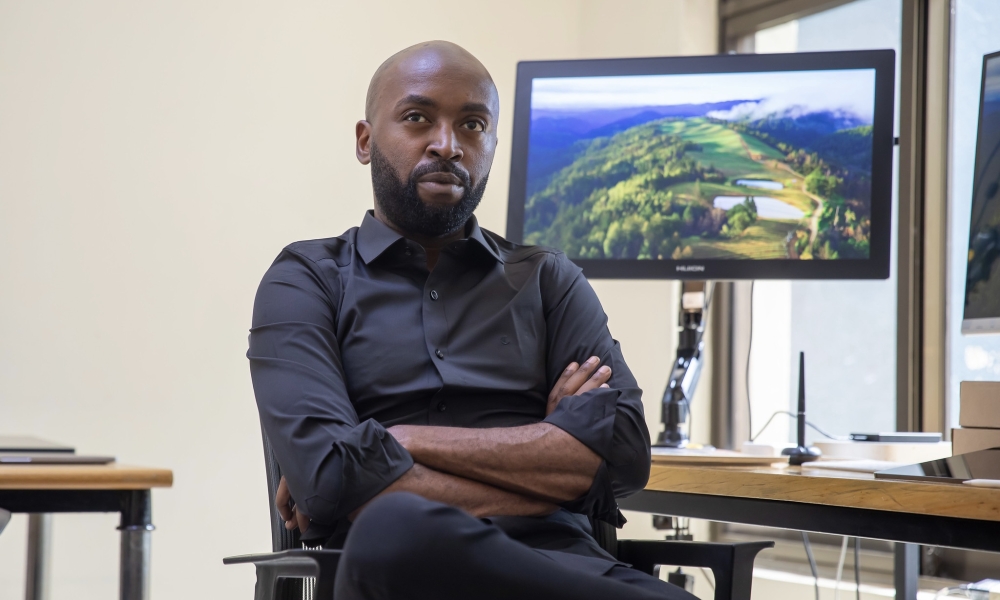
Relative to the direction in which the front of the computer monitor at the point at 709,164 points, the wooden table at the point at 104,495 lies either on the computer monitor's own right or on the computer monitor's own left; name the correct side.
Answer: on the computer monitor's own right

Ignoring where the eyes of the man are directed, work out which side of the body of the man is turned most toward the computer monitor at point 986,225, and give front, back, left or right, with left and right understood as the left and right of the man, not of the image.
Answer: left

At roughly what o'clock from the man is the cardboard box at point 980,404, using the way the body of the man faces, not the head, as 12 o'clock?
The cardboard box is roughly at 9 o'clock from the man.

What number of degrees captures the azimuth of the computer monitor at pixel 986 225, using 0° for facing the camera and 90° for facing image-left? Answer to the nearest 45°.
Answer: approximately 45°

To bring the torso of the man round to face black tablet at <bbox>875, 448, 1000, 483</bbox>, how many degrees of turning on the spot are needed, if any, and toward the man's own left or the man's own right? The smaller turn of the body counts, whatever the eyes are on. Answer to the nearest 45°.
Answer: approximately 90° to the man's own left

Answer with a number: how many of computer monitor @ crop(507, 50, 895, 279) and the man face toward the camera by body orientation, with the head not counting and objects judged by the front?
2

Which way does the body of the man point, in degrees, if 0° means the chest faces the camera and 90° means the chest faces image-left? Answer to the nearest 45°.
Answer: approximately 0°

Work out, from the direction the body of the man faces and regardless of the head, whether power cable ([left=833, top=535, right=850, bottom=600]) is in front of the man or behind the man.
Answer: behind
